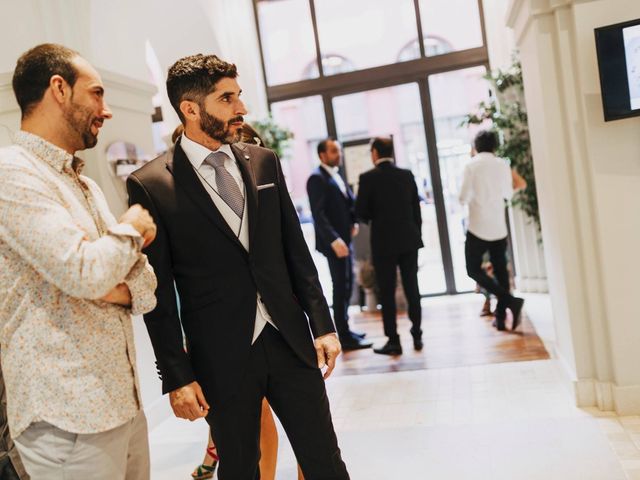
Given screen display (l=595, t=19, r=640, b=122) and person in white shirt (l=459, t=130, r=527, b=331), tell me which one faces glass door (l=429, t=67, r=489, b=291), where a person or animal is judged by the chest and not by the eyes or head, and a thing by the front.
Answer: the person in white shirt

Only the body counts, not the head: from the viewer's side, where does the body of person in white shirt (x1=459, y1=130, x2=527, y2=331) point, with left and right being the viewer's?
facing away from the viewer

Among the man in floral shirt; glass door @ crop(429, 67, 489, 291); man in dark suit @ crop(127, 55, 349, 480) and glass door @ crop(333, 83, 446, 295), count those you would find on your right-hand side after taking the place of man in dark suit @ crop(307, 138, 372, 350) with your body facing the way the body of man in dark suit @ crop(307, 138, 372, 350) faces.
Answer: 2

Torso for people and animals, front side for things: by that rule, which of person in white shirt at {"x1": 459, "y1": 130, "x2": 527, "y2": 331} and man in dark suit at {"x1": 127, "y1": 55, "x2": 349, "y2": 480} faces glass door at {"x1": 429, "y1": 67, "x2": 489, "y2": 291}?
the person in white shirt

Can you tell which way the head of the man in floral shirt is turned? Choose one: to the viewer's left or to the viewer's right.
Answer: to the viewer's right

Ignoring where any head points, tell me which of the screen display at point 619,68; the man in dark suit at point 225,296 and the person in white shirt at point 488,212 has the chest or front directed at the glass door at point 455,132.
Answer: the person in white shirt

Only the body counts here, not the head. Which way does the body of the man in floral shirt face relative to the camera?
to the viewer's right

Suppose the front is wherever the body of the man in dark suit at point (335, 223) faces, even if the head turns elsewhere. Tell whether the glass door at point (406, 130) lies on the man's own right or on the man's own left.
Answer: on the man's own left

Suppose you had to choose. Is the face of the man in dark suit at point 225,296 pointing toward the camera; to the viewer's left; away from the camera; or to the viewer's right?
to the viewer's right
